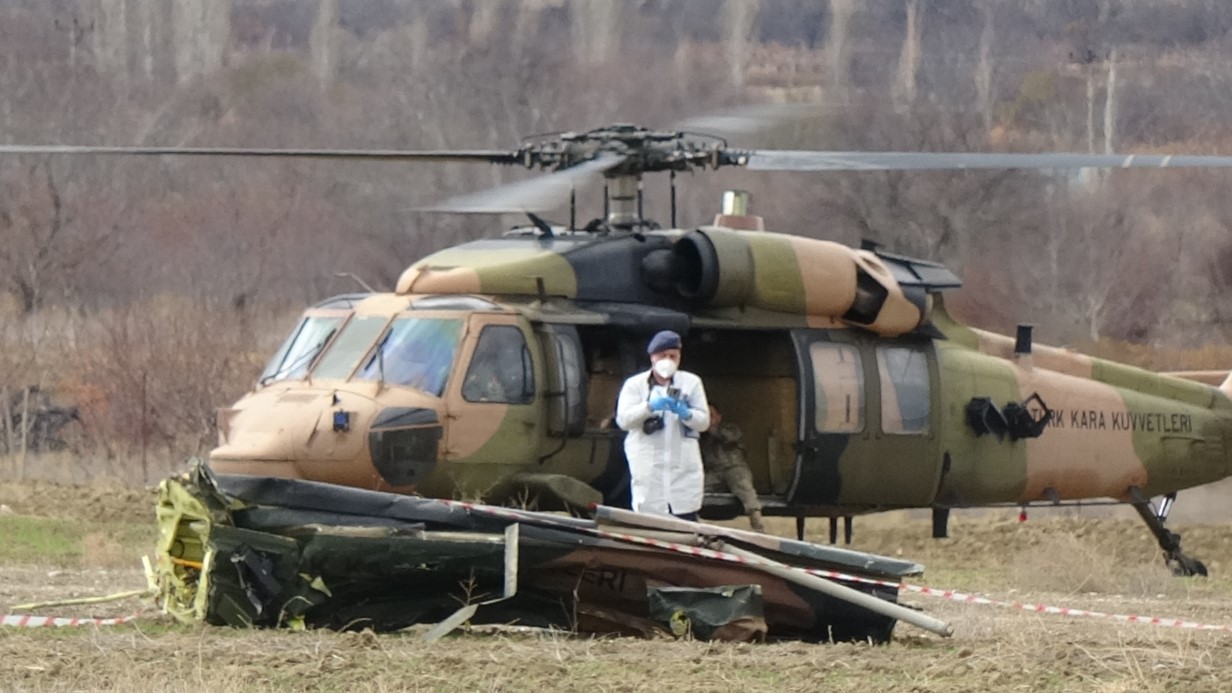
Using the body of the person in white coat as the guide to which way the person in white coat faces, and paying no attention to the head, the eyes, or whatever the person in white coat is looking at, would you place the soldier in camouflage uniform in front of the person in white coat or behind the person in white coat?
behind

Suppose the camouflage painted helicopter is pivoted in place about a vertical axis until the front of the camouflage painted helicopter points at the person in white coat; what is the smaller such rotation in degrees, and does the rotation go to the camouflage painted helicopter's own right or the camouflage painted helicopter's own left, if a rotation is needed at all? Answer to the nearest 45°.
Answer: approximately 45° to the camouflage painted helicopter's own left

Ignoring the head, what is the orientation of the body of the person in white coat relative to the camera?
toward the camera

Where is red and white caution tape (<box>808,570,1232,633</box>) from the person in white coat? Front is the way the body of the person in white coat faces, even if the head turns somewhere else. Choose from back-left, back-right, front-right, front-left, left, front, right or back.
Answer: left

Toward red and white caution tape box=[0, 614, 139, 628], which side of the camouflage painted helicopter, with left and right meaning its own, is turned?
front

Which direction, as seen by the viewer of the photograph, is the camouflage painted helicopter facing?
facing the viewer and to the left of the viewer

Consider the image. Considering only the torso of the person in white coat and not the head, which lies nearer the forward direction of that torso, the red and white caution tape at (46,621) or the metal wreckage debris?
the metal wreckage debris

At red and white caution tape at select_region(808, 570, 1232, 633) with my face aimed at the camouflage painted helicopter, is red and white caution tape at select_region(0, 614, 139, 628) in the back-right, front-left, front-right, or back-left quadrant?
front-left

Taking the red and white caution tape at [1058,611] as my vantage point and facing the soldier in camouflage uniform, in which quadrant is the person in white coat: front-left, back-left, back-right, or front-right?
front-left

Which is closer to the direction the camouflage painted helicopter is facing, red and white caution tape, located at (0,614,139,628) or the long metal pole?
the red and white caution tape

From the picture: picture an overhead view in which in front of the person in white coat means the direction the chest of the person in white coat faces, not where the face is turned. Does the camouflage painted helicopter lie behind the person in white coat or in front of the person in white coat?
behind

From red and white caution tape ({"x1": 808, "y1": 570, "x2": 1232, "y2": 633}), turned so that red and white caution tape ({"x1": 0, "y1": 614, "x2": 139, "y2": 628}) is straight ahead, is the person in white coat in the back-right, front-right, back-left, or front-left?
front-right

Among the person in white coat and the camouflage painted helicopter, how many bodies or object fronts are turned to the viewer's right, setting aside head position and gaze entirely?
0

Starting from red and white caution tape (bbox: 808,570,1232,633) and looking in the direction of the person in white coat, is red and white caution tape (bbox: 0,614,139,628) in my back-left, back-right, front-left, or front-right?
front-left

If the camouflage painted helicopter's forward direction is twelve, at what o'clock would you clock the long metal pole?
The long metal pole is roughly at 10 o'clock from the camouflage painted helicopter.

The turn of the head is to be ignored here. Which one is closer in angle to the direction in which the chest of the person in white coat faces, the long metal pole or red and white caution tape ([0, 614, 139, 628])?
the long metal pole

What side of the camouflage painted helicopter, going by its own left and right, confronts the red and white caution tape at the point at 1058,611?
left
